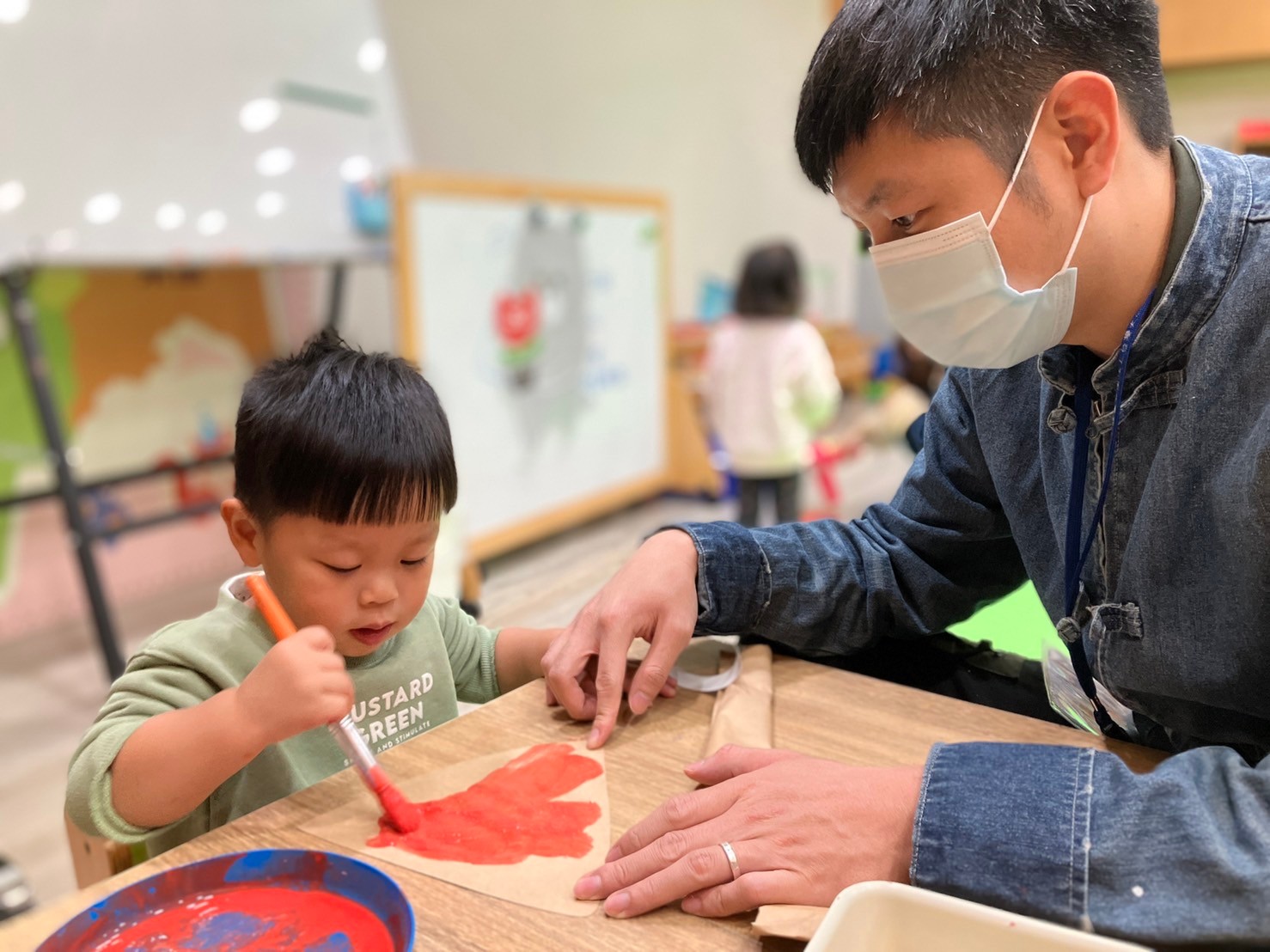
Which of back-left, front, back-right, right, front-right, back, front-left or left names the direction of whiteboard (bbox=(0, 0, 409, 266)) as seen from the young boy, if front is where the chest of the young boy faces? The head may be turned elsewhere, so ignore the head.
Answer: back-left

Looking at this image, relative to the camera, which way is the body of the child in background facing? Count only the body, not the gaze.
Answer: away from the camera

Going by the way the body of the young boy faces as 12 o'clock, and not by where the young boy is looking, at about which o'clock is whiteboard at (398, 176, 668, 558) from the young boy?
The whiteboard is roughly at 8 o'clock from the young boy.

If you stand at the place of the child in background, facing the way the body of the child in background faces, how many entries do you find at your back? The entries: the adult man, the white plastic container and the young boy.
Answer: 3

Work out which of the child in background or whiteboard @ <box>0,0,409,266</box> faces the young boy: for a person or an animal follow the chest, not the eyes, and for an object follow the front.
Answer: the whiteboard

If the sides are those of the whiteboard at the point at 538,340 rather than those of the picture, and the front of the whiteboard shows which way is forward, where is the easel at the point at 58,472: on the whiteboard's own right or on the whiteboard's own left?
on the whiteboard's own right

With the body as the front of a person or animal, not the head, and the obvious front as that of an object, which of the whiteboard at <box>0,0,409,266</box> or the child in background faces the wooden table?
the whiteboard

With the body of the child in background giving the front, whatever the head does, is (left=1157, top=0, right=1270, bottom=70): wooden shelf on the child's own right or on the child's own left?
on the child's own right

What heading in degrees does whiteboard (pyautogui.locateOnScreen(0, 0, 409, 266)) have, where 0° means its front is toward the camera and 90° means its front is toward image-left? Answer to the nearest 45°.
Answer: approximately 0°
